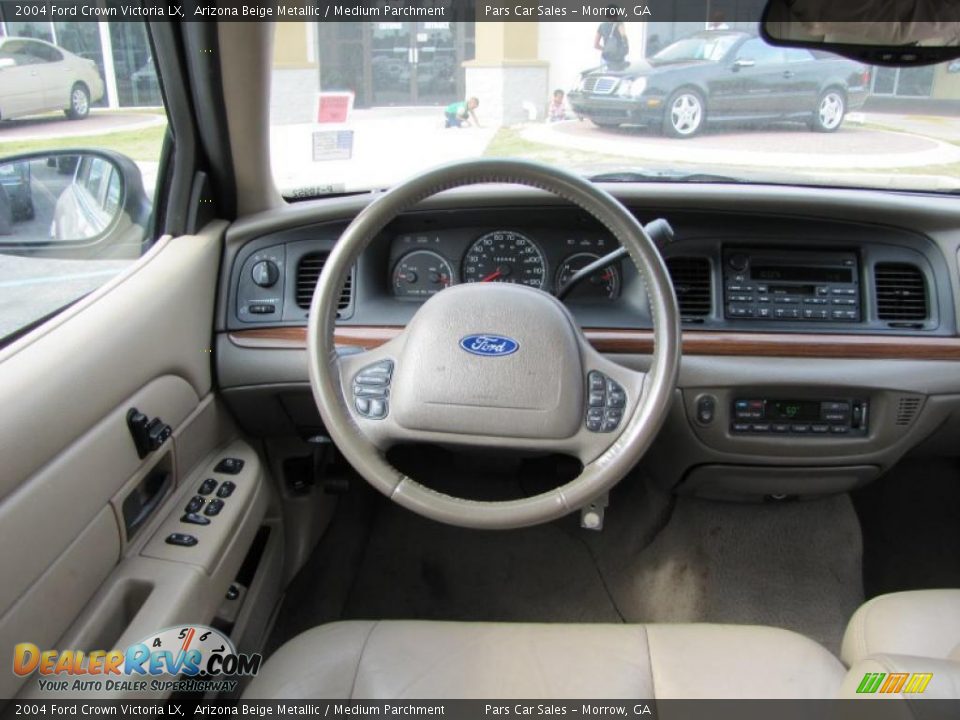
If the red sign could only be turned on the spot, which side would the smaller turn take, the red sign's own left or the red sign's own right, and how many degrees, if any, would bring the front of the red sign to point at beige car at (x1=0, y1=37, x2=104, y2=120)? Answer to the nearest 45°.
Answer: approximately 45° to the red sign's own right

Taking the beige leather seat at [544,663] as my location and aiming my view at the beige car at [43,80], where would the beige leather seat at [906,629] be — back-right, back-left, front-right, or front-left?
back-right

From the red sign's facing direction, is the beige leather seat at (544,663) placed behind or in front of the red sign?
in front

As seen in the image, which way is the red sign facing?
toward the camera

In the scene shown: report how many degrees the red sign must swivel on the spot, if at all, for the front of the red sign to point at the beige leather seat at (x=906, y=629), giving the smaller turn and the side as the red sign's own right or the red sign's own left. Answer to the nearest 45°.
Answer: approximately 45° to the red sign's own left

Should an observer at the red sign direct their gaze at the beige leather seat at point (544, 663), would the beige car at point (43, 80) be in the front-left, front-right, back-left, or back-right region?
back-right

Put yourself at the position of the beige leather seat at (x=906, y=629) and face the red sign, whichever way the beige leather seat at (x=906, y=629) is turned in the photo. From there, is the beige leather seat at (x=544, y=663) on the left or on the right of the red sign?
left
